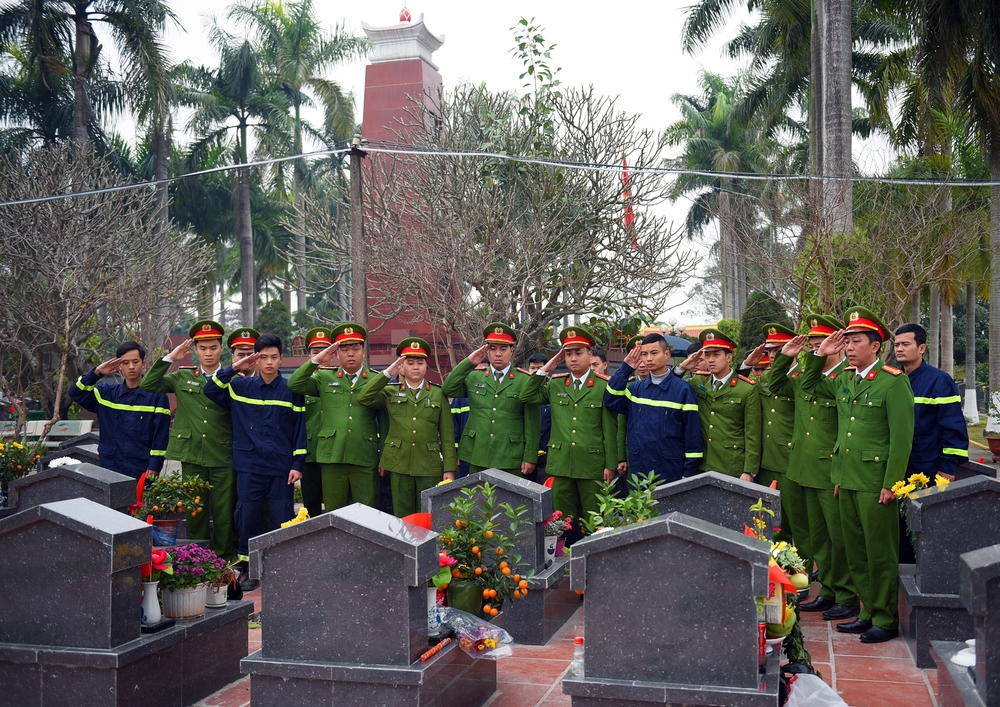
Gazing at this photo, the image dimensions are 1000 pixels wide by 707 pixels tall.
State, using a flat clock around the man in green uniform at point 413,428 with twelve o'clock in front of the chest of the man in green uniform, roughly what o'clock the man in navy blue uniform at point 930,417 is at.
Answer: The man in navy blue uniform is roughly at 10 o'clock from the man in green uniform.

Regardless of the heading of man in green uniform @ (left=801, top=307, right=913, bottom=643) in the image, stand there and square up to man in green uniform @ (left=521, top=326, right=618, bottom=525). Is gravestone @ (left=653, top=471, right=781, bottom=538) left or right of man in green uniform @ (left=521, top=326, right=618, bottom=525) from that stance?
left

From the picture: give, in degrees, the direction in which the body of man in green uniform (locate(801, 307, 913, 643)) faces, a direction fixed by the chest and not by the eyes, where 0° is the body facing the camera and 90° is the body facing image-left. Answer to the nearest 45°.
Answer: approximately 45°

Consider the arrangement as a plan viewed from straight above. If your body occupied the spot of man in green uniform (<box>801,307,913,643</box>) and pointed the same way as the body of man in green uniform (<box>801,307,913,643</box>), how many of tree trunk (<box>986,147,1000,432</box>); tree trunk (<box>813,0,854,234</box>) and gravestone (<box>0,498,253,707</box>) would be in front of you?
1

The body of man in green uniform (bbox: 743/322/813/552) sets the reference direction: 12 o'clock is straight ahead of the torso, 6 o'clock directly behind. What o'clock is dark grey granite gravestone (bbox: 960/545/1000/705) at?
The dark grey granite gravestone is roughly at 10 o'clock from the man in green uniform.

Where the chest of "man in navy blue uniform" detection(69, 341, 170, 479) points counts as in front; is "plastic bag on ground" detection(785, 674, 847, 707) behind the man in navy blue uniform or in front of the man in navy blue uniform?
in front

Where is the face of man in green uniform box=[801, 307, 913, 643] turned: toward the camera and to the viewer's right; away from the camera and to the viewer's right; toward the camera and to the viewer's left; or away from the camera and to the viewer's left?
toward the camera and to the viewer's left

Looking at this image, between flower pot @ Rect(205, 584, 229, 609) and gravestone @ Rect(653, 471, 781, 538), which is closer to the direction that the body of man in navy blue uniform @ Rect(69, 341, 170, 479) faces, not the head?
the flower pot

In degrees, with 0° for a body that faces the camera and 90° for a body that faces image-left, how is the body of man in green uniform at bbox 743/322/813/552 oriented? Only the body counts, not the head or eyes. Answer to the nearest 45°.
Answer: approximately 45°
